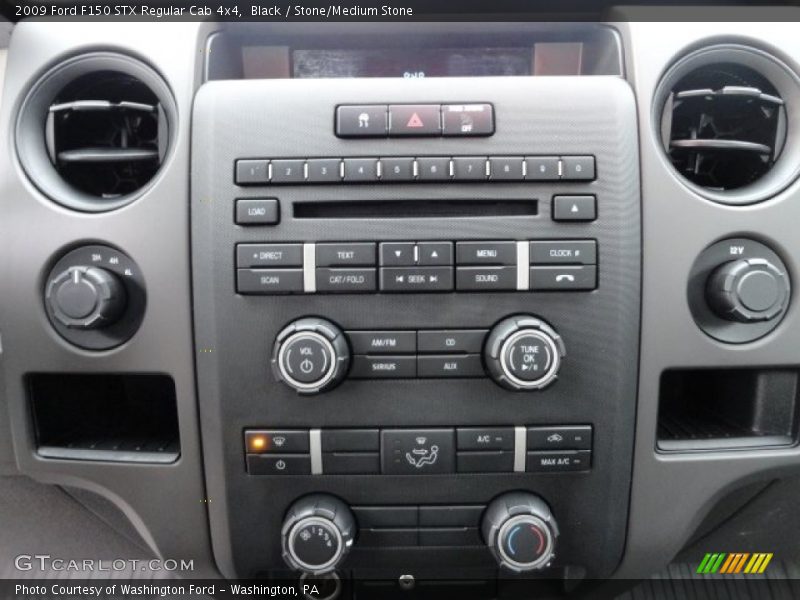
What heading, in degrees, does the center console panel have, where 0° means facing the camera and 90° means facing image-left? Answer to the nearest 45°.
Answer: approximately 0°
